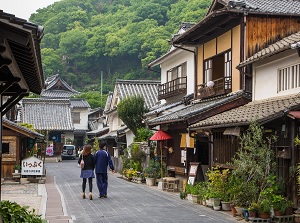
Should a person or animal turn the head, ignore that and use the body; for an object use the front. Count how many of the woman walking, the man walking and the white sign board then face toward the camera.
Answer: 1

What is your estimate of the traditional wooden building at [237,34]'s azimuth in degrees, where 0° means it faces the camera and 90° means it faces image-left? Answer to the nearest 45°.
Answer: approximately 45°

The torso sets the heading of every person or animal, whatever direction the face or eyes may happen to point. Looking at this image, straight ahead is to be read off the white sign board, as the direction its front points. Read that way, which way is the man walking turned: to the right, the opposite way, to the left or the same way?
the opposite way

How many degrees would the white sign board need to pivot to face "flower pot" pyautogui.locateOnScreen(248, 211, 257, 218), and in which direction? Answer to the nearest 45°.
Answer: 0° — it already faces it

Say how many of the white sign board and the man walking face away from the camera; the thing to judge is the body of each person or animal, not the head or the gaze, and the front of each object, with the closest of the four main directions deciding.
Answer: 1

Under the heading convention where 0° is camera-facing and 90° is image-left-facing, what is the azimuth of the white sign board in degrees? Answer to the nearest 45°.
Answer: approximately 0°

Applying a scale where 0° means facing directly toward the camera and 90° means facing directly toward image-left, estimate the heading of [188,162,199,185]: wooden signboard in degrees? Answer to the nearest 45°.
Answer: approximately 45°

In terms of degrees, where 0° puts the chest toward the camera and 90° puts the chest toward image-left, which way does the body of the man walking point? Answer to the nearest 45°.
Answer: approximately 180°

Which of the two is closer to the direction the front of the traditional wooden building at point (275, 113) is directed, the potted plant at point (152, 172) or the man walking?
the man walking

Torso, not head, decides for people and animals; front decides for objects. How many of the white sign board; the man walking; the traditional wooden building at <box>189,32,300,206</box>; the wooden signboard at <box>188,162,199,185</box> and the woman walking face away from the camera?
2

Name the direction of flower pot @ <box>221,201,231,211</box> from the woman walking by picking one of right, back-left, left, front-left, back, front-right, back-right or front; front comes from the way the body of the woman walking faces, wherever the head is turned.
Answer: back-right

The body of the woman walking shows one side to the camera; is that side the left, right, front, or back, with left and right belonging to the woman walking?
back
